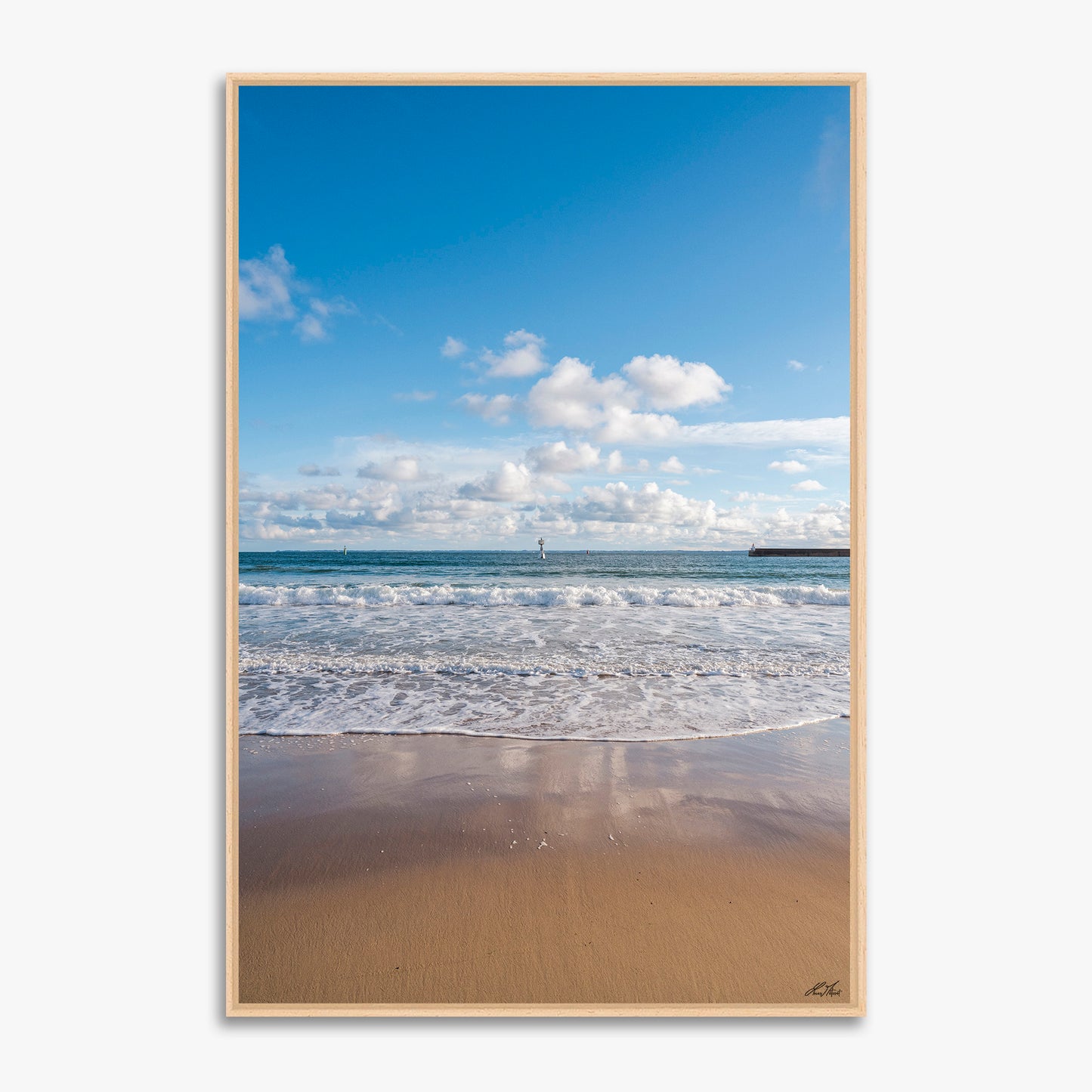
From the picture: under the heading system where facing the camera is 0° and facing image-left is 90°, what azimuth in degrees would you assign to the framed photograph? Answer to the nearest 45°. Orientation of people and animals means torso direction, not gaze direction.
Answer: approximately 0°
